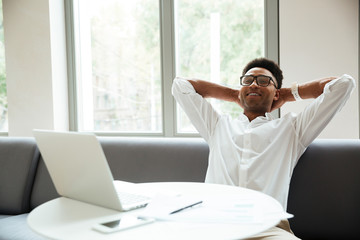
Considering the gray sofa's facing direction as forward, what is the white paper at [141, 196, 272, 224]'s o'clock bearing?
The white paper is roughly at 12 o'clock from the gray sofa.

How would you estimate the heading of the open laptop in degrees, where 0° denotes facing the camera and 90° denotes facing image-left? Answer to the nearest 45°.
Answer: approximately 225°

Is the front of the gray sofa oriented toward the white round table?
yes

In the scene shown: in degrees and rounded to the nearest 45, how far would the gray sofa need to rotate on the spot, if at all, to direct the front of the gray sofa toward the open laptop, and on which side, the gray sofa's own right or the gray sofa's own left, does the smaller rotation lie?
0° — it already faces it

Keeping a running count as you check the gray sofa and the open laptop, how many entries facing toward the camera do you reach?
1

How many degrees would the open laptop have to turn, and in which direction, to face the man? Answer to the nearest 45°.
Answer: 0° — it already faces them
